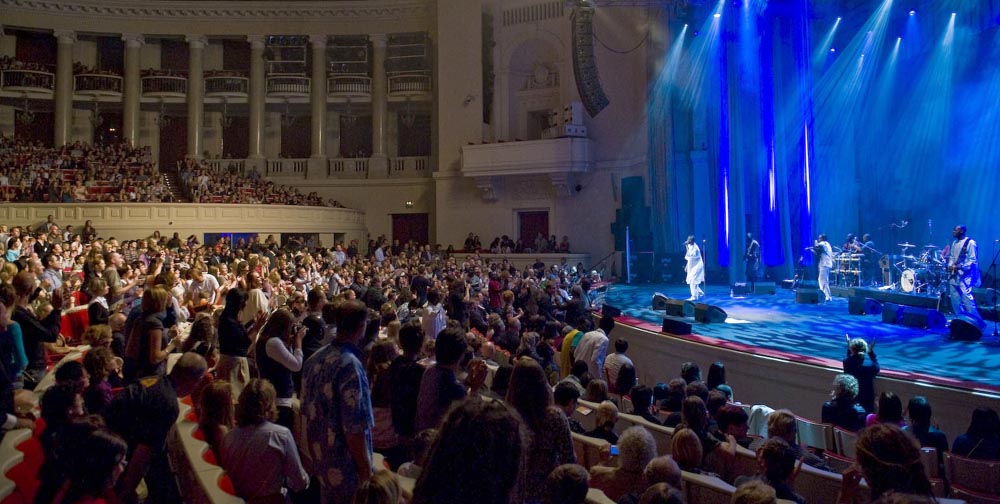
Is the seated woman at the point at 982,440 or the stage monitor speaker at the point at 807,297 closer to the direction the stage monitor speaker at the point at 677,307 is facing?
the stage monitor speaker

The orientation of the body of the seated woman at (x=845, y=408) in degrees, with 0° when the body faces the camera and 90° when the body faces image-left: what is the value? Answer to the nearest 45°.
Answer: approximately 180°

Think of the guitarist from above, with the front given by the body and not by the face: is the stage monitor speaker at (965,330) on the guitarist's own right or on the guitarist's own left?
on the guitarist's own left

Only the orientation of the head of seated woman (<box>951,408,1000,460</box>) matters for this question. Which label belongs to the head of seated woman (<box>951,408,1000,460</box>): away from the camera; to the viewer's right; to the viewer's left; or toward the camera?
away from the camera

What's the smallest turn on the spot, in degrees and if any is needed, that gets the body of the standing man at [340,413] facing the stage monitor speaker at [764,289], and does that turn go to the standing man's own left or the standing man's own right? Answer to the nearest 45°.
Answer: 0° — they already face it

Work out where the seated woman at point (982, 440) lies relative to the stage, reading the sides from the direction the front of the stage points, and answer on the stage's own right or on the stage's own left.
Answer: on the stage's own left

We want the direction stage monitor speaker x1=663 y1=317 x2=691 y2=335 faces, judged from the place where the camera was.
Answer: facing away from the viewer and to the right of the viewer

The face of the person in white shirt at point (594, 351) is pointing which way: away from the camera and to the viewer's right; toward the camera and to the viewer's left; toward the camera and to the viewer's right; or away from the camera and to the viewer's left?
away from the camera and to the viewer's right

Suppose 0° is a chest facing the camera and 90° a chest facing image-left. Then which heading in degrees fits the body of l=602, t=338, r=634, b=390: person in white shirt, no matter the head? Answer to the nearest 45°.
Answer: approximately 225°

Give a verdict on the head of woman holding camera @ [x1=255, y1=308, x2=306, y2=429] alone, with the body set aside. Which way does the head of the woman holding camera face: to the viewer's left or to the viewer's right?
to the viewer's right

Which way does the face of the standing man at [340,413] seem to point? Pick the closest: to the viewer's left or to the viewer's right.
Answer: to the viewer's right

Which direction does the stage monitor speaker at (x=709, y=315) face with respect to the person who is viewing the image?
facing away from the viewer and to the right of the viewer

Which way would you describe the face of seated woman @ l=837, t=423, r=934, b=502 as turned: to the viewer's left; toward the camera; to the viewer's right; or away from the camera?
away from the camera

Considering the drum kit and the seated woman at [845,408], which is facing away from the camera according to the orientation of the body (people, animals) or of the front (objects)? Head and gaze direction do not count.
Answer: the seated woman

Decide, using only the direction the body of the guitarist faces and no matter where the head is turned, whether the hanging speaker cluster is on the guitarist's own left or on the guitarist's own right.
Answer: on the guitarist's own right

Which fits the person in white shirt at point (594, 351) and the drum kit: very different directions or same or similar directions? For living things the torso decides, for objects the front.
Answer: very different directions

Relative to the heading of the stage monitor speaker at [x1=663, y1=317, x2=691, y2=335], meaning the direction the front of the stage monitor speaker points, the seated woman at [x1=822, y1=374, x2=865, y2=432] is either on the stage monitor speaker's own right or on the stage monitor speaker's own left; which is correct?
on the stage monitor speaker's own right

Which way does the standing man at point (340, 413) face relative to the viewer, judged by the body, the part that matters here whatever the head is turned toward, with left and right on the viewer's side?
facing away from the viewer and to the right of the viewer
